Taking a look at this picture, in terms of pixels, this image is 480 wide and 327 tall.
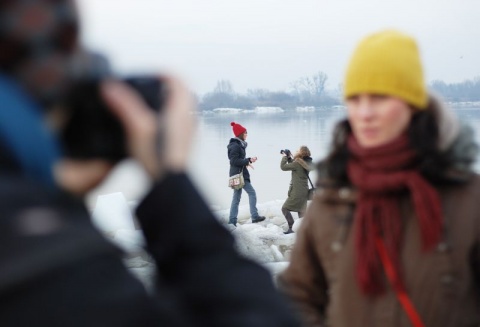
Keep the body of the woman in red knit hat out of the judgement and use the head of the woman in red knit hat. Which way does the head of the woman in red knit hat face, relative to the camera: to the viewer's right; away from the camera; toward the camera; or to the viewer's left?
to the viewer's right

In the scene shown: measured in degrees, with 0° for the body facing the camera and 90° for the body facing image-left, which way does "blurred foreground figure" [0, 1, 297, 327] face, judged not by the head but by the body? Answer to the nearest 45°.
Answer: approximately 225°

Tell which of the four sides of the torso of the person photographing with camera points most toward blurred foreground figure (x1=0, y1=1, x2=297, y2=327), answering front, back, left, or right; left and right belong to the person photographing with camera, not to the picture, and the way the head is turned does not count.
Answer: left

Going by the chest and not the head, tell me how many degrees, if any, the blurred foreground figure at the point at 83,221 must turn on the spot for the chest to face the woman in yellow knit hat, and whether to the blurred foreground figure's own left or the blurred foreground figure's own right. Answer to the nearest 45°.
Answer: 0° — they already face them

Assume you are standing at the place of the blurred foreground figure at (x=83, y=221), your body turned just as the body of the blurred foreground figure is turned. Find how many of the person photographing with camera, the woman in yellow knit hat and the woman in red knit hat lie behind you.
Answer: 0

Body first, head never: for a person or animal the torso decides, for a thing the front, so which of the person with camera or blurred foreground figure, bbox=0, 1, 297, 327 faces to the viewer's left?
the person with camera

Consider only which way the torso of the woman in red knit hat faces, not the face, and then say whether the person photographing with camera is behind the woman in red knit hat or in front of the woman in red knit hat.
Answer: in front

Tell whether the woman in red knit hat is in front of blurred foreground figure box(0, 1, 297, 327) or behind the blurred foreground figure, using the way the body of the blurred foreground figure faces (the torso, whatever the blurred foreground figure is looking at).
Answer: in front
